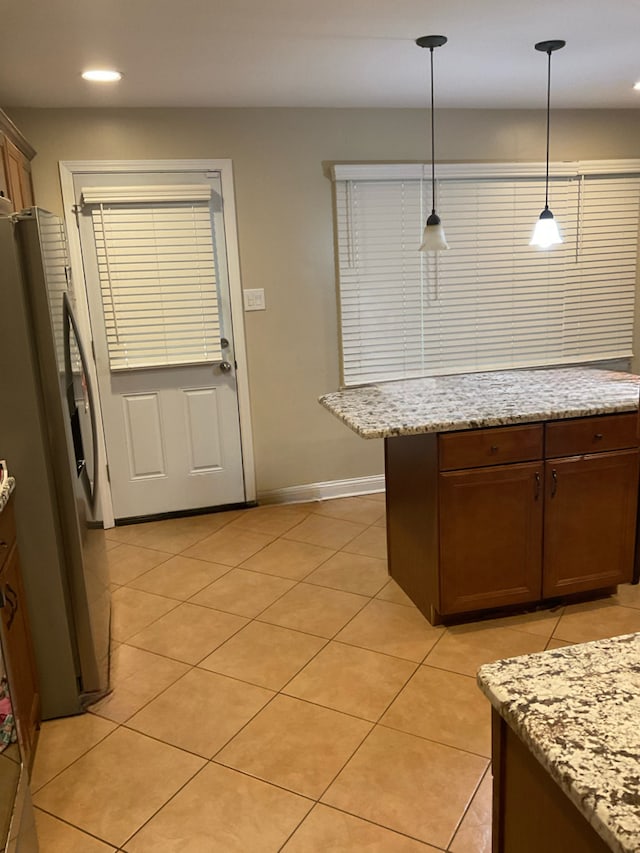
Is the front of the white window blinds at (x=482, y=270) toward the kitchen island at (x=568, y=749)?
yes

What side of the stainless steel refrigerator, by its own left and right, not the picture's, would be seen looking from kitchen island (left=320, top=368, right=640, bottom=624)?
front

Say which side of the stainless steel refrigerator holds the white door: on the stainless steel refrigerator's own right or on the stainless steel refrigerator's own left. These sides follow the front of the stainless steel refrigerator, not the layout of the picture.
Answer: on the stainless steel refrigerator's own left

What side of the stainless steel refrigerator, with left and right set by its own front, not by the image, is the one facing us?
right

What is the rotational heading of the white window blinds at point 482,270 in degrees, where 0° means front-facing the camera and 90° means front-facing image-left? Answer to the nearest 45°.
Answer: approximately 0°

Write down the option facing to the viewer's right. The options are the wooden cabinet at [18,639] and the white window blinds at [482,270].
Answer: the wooden cabinet

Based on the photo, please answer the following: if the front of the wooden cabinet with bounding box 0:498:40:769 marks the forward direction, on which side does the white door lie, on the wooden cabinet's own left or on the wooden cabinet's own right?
on the wooden cabinet's own left

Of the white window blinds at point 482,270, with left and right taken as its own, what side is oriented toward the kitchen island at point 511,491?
front

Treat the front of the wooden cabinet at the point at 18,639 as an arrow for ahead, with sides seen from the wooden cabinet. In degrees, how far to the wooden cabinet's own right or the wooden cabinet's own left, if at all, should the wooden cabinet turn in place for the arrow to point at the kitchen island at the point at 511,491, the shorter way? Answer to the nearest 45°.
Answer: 0° — it already faces it

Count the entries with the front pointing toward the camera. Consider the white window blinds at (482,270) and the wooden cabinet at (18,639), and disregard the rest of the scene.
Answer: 1

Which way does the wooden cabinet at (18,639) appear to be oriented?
to the viewer's right

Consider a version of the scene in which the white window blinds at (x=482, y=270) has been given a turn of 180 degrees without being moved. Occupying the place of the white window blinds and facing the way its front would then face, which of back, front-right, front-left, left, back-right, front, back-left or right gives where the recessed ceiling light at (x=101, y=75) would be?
back-left
